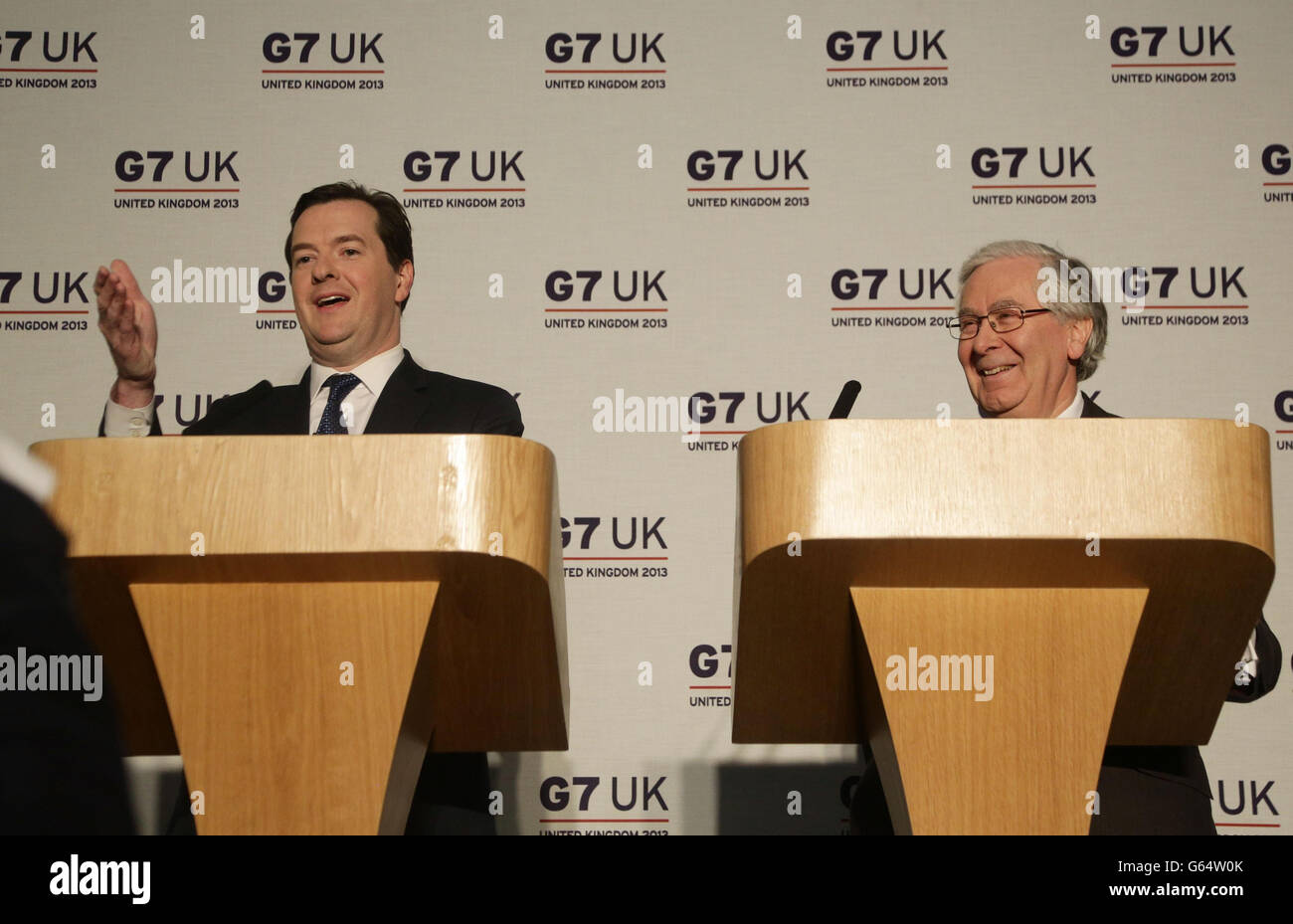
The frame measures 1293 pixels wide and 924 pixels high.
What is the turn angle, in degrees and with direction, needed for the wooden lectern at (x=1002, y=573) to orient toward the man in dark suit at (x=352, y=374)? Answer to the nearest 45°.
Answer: approximately 135° to its right

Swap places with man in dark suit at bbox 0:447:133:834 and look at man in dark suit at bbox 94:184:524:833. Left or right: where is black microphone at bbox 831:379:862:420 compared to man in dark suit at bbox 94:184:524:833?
right

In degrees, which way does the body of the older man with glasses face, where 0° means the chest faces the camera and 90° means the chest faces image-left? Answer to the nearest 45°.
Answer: approximately 45°

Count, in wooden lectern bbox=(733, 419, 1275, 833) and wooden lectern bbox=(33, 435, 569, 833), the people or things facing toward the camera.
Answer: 2

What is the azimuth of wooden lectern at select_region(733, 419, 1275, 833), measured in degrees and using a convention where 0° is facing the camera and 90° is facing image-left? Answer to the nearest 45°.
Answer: approximately 0°

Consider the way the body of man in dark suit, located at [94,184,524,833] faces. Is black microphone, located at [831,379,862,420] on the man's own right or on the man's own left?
on the man's own left

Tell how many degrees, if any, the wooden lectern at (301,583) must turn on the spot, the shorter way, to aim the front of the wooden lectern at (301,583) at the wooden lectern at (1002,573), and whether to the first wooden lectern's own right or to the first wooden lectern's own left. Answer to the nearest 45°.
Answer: approximately 90° to the first wooden lectern's own left

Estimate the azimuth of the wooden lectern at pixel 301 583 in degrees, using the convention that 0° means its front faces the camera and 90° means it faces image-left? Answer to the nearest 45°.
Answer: approximately 0°

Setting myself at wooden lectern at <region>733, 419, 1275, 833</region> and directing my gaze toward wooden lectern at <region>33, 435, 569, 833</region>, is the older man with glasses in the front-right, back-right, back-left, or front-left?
back-right

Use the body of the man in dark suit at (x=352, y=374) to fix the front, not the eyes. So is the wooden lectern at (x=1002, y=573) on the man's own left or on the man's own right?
on the man's own left
